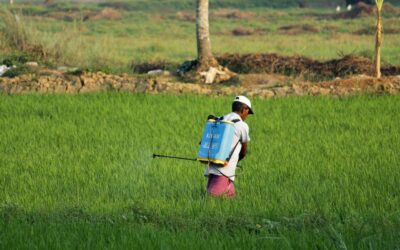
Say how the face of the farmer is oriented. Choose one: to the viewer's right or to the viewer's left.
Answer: to the viewer's right

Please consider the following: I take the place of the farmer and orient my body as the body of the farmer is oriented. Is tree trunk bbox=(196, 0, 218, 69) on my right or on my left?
on my left
